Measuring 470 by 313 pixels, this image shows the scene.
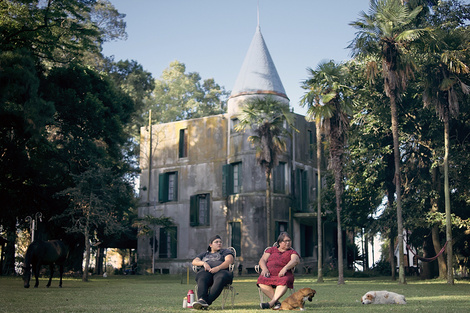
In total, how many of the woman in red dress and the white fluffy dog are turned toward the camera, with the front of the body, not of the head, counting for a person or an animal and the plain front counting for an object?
1

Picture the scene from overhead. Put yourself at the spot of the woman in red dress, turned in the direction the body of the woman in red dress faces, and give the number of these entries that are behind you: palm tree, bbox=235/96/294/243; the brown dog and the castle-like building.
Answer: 2

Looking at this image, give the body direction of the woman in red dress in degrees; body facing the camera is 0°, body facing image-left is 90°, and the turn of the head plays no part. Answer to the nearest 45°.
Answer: approximately 0°

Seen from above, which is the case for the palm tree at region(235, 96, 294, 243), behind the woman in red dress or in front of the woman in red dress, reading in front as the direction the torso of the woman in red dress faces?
behind

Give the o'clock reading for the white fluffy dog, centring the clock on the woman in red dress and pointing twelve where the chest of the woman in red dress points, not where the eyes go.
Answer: The white fluffy dog is roughly at 8 o'clock from the woman in red dress.

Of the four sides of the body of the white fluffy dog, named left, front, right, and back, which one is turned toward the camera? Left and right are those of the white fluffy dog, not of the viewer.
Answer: left

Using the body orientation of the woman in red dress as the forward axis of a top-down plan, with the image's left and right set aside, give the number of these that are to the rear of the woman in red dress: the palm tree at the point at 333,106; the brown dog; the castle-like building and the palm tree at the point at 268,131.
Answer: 3

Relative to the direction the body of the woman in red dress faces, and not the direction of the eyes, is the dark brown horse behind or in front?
behind
